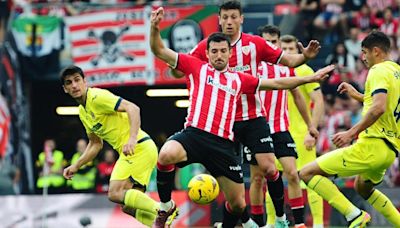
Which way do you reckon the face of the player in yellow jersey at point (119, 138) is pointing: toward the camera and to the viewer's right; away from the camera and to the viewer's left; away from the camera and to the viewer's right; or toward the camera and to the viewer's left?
toward the camera and to the viewer's right

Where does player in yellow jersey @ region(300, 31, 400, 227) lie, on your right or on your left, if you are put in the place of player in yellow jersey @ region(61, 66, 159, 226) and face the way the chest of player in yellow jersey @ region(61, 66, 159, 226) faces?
on your left

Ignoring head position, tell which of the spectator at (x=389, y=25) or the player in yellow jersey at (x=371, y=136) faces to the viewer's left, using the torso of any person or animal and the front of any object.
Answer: the player in yellow jersey

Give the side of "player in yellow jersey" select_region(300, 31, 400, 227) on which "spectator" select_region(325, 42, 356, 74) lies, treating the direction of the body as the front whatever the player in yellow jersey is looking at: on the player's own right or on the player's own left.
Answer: on the player's own right

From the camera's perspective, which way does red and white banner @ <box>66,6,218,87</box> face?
toward the camera

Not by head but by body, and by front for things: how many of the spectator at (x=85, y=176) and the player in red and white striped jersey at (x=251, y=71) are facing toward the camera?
2

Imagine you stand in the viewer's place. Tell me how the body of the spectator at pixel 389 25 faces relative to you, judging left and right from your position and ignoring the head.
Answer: facing the viewer
